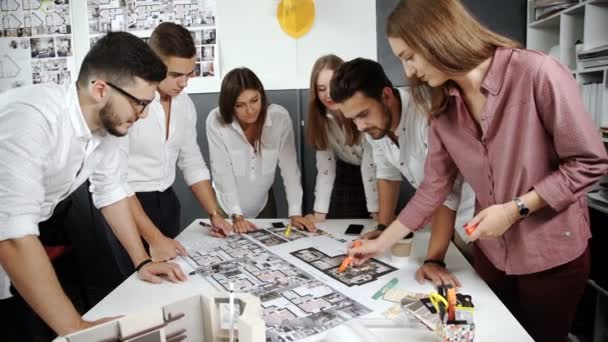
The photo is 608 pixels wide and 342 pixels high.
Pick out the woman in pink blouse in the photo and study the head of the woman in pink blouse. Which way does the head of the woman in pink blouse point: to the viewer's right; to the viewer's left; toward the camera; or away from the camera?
to the viewer's left

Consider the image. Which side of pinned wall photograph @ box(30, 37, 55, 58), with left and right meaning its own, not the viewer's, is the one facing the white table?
front

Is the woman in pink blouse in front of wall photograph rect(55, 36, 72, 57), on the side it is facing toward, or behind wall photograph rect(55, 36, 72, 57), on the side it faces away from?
in front

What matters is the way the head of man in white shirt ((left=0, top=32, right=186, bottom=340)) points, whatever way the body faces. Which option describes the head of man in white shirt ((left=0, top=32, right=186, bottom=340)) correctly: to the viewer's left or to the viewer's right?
to the viewer's right

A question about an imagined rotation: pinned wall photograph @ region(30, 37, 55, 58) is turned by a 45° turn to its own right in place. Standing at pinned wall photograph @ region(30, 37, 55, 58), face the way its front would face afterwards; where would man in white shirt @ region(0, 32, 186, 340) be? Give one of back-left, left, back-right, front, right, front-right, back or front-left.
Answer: front-left

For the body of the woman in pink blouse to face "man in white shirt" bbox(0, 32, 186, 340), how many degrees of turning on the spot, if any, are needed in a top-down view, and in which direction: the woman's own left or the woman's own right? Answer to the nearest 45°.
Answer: approximately 45° to the woman's own right

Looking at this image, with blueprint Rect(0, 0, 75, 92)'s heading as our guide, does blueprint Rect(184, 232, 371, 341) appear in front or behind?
in front

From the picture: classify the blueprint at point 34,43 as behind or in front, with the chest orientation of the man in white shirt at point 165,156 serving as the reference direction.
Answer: behind

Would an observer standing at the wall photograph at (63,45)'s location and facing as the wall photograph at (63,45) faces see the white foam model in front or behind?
in front

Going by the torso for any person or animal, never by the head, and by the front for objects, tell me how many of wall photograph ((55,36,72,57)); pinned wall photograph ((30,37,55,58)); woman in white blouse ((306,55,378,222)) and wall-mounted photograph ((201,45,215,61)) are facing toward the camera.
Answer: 4

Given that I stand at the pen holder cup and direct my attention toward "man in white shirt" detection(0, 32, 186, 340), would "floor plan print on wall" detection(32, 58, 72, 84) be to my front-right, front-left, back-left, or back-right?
front-right

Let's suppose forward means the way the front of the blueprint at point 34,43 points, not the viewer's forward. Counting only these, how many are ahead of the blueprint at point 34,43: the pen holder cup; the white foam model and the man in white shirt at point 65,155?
3

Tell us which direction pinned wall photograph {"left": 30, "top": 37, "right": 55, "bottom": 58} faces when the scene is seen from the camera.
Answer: facing the viewer

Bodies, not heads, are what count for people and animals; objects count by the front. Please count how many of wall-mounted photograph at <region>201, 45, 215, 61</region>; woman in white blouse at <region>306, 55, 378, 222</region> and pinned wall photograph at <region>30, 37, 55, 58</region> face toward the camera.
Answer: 3

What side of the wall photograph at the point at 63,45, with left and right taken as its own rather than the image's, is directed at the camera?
front
